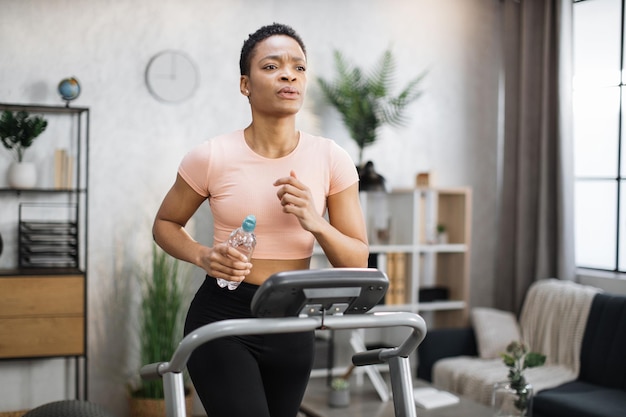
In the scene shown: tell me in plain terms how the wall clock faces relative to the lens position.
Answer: facing the viewer

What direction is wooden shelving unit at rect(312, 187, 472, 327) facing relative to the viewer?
toward the camera

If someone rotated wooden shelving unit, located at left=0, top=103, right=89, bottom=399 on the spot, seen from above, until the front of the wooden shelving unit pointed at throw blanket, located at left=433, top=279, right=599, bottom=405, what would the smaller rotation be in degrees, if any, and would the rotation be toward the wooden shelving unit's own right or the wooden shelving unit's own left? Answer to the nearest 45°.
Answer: approximately 90° to the wooden shelving unit's own left

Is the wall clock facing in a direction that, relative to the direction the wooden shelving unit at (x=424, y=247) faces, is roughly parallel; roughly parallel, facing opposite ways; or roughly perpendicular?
roughly parallel

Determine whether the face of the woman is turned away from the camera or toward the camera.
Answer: toward the camera

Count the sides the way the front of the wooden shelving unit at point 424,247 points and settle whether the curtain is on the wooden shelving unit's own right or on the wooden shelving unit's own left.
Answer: on the wooden shelving unit's own left

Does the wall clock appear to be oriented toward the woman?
yes

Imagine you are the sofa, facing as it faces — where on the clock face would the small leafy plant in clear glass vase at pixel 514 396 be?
The small leafy plant in clear glass vase is roughly at 11 o'clock from the sofa.

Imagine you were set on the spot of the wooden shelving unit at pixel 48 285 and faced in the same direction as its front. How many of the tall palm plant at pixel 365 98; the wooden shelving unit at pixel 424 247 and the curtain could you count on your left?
3

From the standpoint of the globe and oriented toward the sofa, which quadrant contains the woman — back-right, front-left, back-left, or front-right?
front-right

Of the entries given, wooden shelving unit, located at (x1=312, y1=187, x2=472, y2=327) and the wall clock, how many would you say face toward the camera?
2

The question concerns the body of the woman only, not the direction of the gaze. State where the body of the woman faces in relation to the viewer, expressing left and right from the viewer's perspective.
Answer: facing the viewer and to the right of the viewer

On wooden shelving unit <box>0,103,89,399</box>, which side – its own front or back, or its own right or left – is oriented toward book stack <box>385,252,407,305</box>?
left

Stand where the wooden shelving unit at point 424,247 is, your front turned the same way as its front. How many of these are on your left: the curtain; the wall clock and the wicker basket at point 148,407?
1

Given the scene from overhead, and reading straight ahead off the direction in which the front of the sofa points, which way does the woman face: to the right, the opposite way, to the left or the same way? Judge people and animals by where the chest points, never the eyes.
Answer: to the left

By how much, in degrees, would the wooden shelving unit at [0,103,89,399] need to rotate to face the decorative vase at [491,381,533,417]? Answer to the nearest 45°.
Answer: approximately 45° to its left

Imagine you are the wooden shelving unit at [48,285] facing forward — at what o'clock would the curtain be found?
The curtain is roughly at 9 o'clock from the wooden shelving unit.

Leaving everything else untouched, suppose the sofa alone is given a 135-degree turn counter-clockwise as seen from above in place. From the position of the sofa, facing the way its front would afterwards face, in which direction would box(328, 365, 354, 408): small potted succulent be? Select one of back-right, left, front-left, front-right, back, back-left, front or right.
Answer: back-right

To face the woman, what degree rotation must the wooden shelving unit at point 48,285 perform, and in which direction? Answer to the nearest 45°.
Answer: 0° — it already faces them

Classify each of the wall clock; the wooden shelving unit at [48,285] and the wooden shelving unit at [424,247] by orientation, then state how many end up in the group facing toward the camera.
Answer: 3

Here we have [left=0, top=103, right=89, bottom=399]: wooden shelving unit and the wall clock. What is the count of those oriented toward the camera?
2
